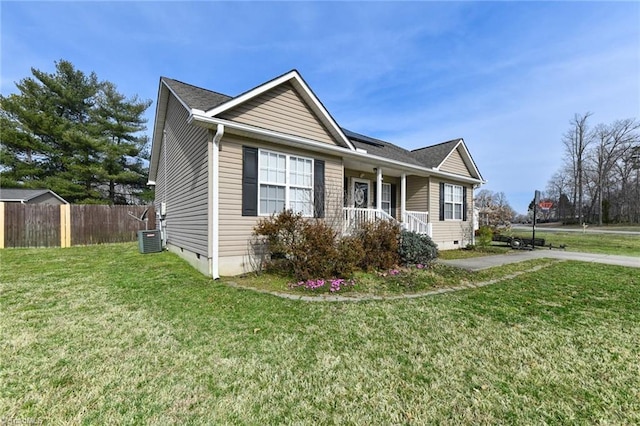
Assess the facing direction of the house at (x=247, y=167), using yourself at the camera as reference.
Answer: facing the viewer and to the right of the viewer

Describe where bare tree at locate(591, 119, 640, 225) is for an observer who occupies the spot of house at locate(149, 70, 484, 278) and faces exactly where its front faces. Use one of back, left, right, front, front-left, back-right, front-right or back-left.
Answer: left

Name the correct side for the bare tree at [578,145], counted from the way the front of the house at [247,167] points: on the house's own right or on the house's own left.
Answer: on the house's own left

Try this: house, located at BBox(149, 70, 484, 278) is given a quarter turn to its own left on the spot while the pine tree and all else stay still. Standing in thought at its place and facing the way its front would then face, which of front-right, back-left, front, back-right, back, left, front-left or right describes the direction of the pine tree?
left

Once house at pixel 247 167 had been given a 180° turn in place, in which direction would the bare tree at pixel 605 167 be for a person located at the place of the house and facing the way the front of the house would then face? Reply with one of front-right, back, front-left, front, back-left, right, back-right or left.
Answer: right

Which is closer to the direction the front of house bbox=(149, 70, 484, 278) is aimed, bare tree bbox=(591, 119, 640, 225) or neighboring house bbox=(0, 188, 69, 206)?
the bare tree

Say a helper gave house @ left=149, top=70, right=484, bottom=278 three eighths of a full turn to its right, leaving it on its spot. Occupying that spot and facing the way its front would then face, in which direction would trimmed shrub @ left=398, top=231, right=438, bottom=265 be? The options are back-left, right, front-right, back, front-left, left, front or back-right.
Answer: back

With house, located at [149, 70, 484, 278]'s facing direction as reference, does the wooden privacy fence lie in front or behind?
behind

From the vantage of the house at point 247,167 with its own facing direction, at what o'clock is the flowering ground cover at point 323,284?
The flowering ground cover is roughly at 12 o'clock from the house.
